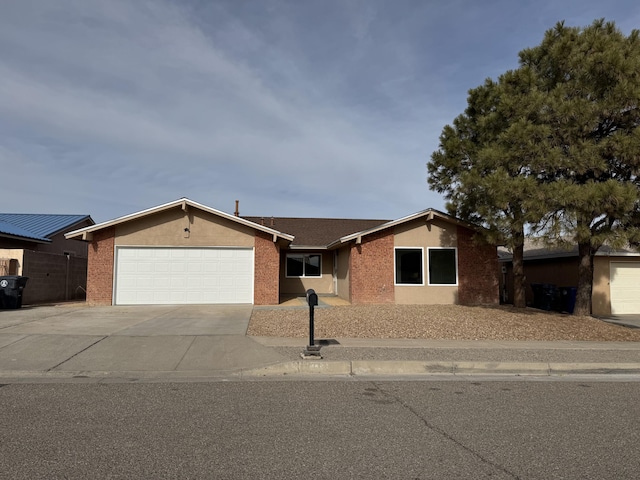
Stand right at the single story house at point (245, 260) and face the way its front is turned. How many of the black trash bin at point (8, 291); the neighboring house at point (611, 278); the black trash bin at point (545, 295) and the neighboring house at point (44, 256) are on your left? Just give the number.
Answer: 2

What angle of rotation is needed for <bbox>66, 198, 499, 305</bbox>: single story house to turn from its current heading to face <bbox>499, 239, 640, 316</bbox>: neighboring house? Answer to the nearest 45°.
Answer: approximately 90° to its left

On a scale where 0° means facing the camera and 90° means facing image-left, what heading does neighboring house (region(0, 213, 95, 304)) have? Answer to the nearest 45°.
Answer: approximately 45°

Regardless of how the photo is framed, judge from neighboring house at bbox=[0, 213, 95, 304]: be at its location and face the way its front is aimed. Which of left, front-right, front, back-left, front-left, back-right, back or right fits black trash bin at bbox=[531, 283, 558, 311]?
left

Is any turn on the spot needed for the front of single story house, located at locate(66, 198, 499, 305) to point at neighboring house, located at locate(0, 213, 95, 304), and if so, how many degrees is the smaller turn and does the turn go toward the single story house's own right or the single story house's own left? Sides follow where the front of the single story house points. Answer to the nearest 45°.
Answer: approximately 135° to the single story house's own right

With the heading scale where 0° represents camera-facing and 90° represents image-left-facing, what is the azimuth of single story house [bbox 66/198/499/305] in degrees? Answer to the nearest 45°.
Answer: approximately 0°

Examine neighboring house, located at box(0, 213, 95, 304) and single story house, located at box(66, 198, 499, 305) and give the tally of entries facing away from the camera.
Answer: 0

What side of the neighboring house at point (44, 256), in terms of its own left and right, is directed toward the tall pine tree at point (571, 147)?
left

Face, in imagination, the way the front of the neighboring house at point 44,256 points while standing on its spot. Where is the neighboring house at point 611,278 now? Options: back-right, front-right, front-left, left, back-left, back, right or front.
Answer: left

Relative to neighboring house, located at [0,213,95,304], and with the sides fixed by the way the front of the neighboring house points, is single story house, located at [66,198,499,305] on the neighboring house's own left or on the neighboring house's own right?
on the neighboring house's own left
